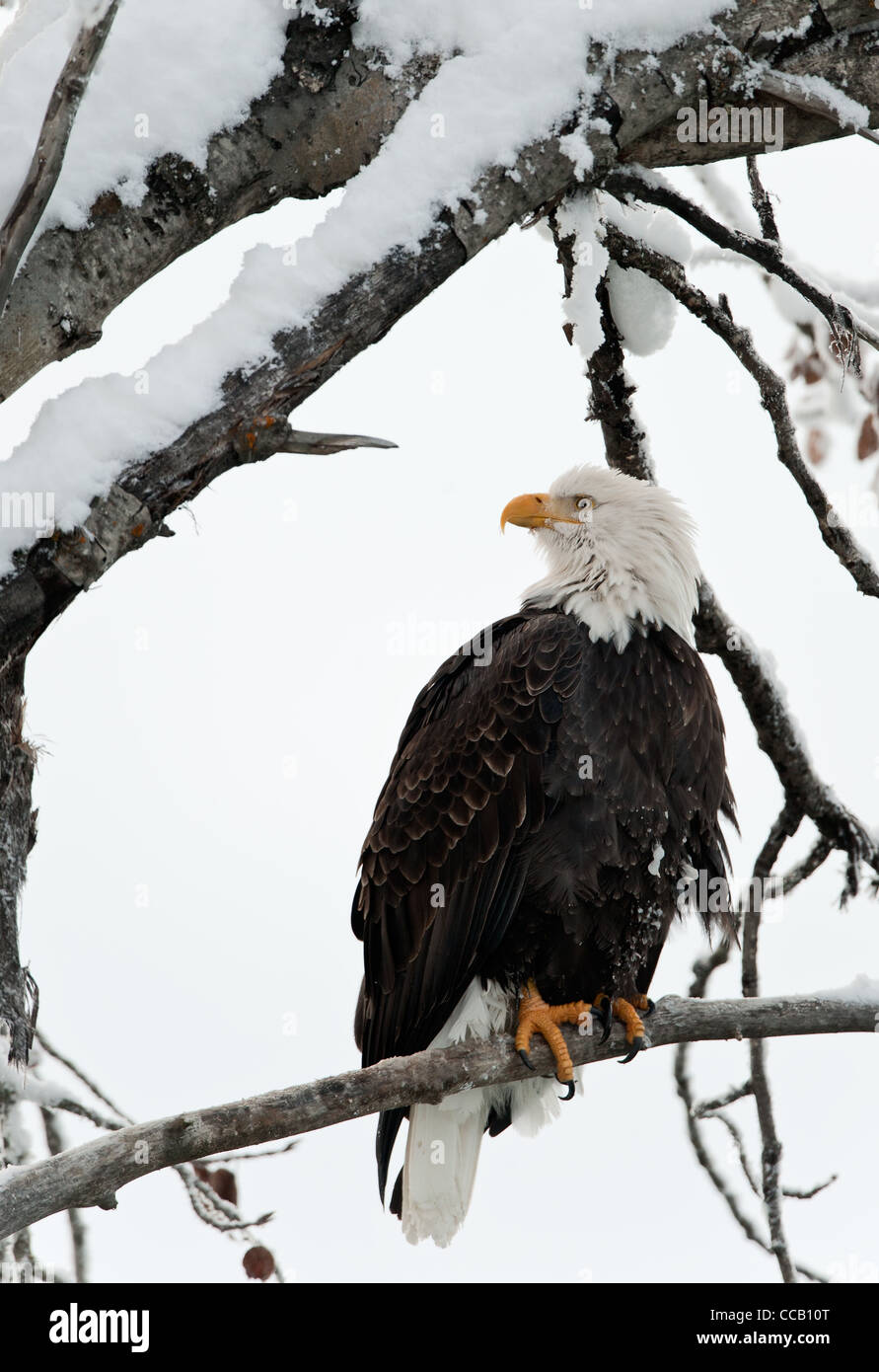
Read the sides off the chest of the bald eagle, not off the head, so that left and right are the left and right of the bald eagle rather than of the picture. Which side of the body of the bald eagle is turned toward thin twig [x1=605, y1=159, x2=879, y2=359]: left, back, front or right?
left
